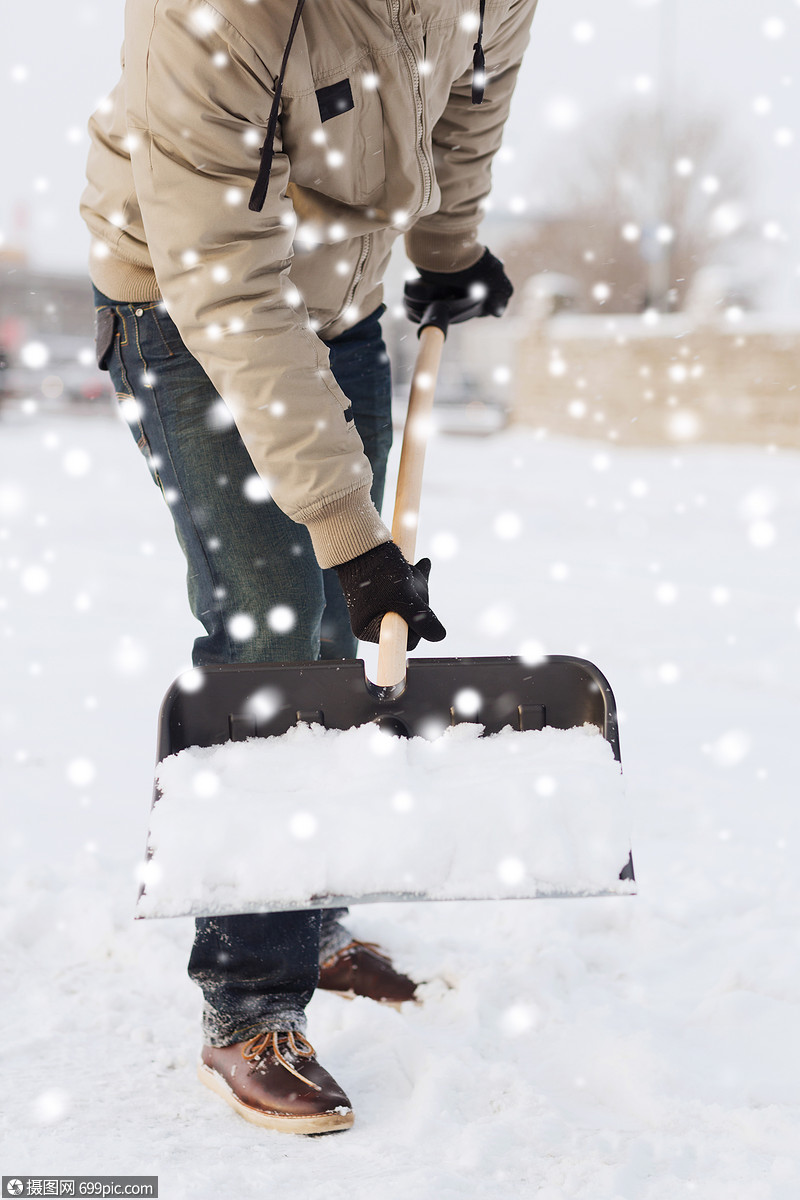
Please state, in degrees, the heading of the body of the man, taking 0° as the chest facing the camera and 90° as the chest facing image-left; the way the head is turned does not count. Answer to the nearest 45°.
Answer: approximately 315°

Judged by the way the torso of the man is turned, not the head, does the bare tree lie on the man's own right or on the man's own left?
on the man's own left

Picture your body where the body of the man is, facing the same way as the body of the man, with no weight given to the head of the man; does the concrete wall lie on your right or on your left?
on your left

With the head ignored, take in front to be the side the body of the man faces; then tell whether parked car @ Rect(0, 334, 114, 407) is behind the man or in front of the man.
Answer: behind
